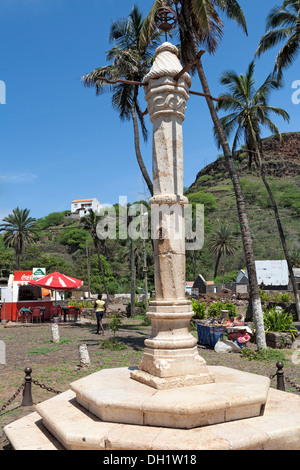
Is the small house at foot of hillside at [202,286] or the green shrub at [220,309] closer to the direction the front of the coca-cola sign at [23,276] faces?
the green shrub

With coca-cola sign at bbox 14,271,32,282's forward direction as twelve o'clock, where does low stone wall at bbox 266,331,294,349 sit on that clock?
The low stone wall is roughly at 11 o'clock from the coca-cola sign.

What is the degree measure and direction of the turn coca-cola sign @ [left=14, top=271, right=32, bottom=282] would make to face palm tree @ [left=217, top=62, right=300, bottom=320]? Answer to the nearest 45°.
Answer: approximately 45° to its left

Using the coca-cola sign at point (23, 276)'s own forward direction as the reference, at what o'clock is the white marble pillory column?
The white marble pillory column is roughly at 12 o'clock from the coca-cola sign.

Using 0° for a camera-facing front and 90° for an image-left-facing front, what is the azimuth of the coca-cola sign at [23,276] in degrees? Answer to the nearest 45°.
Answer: approximately 0°

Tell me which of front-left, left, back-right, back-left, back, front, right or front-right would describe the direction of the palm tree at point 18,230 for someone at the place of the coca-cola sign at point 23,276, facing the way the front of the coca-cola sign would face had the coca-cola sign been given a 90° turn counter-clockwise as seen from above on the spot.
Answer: left
